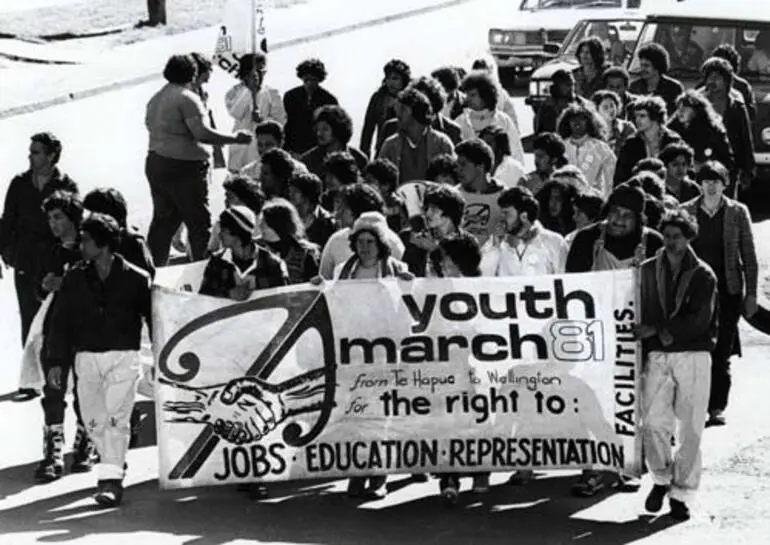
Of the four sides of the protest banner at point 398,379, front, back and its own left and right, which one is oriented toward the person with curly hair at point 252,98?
back

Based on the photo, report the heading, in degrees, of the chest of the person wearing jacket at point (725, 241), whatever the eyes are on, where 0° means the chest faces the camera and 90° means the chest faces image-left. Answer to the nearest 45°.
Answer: approximately 0°

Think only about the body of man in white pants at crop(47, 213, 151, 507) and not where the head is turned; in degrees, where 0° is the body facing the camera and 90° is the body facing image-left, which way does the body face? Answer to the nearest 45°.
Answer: approximately 0°

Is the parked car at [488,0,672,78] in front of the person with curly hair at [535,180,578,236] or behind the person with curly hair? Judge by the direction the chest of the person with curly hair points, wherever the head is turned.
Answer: behind

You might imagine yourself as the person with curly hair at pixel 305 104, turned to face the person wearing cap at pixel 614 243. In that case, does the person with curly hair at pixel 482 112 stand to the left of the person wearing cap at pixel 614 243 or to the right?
left

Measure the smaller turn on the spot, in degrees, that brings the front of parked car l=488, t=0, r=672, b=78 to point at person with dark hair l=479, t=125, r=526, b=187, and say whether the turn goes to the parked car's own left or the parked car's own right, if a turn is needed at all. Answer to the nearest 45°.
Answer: approximately 45° to the parked car's own left
